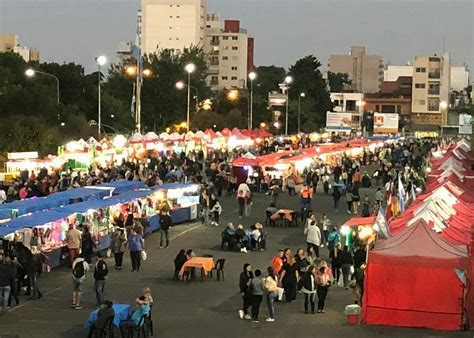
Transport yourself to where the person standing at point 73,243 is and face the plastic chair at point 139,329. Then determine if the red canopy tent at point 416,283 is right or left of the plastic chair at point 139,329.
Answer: left

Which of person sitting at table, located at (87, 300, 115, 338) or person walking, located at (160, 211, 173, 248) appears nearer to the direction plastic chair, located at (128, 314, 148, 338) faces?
the person sitting at table

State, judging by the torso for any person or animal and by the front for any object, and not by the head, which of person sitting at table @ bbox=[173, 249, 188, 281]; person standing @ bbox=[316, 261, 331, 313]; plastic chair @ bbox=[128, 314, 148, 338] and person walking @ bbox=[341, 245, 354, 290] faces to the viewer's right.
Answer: the person sitting at table

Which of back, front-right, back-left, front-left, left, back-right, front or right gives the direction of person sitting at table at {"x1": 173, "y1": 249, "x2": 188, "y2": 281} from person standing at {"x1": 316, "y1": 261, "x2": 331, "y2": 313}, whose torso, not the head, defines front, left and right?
back-right

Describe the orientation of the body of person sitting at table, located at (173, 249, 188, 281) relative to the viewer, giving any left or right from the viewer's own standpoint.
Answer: facing to the right of the viewer

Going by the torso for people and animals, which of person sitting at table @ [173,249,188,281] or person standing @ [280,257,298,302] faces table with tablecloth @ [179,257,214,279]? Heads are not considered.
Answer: the person sitting at table

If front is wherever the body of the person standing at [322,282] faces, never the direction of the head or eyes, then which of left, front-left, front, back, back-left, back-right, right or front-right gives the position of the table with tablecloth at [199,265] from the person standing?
back-right

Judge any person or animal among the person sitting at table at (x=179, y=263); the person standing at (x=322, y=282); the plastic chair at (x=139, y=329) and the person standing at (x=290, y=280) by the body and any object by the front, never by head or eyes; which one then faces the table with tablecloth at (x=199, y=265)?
the person sitting at table

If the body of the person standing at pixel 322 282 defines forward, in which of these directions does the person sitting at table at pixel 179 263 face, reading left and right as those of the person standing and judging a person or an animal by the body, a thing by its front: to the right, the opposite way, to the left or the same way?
to the left

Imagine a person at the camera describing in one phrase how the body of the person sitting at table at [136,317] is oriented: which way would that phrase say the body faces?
to the viewer's left
